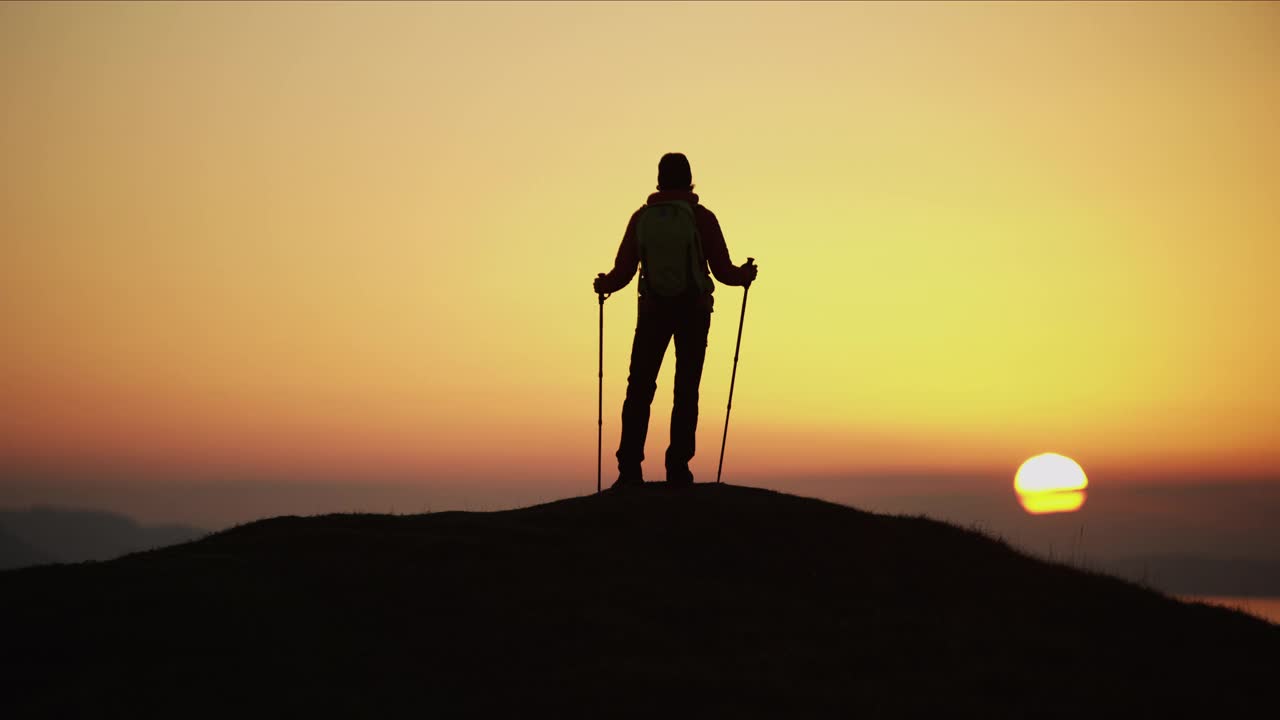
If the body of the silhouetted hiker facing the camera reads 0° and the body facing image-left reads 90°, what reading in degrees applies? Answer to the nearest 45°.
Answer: approximately 180°
